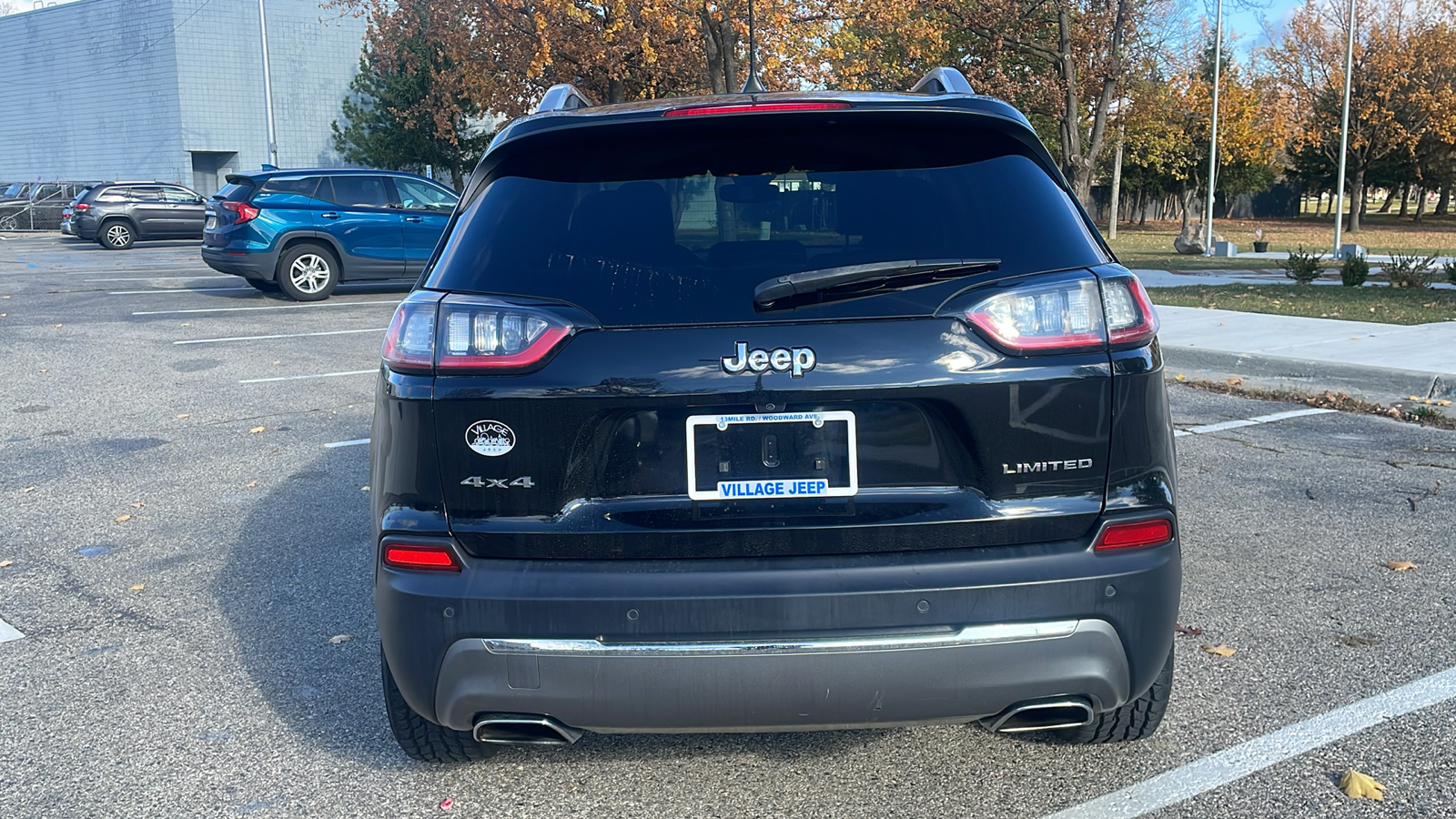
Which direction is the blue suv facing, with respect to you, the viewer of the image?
facing to the right of the viewer

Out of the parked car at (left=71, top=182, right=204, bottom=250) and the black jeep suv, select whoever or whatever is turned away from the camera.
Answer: the black jeep suv

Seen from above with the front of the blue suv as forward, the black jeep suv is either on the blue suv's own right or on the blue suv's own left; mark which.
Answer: on the blue suv's own right

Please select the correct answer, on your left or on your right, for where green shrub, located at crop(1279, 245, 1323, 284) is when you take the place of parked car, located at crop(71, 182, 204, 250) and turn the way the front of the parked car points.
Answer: on your right

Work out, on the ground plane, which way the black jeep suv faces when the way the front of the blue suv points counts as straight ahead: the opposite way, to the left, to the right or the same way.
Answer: to the left

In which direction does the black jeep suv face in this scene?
away from the camera

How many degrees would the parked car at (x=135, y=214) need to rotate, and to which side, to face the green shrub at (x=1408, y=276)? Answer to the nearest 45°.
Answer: approximately 45° to its right

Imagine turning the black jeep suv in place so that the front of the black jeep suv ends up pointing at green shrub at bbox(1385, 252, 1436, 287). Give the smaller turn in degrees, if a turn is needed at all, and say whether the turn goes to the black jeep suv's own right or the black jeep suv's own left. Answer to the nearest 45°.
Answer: approximately 45° to the black jeep suv's own right

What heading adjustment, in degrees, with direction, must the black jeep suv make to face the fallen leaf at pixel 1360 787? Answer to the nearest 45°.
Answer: approximately 90° to its right

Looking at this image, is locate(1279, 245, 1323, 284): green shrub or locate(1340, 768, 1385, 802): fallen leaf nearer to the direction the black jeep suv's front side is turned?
the green shrub

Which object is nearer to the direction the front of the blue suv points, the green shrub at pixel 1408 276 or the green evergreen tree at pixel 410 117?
the green shrub

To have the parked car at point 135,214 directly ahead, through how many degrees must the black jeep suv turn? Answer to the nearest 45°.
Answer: approximately 45° to its left
